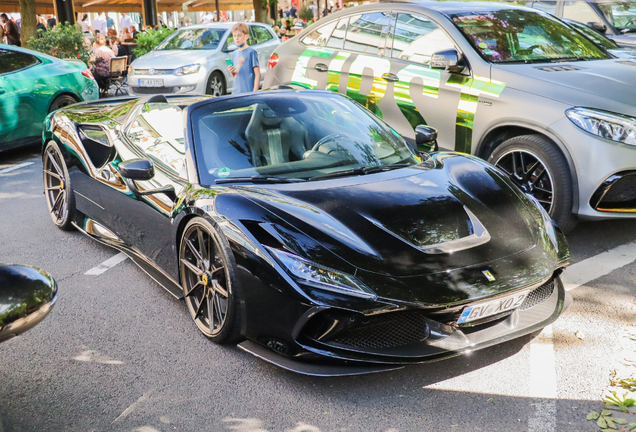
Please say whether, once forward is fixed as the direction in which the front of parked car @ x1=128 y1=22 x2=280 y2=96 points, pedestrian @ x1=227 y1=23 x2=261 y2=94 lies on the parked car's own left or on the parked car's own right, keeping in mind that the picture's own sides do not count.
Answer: on the parked car's own left

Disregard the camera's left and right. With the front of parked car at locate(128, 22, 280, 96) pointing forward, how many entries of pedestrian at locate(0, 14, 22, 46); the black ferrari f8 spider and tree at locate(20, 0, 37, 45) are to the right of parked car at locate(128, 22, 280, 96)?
2

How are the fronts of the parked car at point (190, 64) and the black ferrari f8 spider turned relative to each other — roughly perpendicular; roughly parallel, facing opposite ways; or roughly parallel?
roughly perpendicular

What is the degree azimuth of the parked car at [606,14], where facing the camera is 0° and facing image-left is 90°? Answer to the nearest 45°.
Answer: approximately 315°

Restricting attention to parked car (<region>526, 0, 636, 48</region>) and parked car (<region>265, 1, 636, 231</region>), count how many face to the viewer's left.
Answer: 0

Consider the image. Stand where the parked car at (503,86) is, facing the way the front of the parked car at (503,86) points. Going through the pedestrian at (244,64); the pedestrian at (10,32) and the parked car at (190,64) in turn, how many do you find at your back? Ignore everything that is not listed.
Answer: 3

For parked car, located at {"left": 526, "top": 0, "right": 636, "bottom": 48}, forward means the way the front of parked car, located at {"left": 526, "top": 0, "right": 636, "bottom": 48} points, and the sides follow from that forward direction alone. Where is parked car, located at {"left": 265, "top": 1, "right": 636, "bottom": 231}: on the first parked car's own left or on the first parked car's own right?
on the first parked car's own right

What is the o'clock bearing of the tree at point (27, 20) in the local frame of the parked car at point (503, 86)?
The tree is roughly at 6 o'clock from the parked car.

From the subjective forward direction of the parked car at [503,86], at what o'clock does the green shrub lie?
The green shrub is roughly at 7 o'clock from the parked car.

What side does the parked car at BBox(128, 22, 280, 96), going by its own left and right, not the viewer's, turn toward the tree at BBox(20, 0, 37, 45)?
right

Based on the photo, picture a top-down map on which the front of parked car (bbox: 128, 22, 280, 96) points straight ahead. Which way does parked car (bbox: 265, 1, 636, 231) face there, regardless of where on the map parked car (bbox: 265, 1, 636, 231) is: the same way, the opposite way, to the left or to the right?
to the left

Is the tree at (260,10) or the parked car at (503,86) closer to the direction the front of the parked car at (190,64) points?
the parked car
